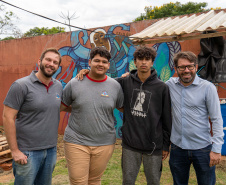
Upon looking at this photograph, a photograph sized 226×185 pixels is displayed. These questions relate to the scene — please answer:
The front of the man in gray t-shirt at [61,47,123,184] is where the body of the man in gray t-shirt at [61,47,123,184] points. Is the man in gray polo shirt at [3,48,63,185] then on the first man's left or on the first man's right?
on the first man's right

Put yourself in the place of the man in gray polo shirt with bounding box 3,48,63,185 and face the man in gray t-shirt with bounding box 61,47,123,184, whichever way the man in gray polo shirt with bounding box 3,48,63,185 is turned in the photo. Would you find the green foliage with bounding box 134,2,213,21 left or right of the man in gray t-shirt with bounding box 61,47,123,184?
left

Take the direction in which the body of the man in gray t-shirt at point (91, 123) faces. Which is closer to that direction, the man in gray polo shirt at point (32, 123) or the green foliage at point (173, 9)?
the man in gray polo shirt

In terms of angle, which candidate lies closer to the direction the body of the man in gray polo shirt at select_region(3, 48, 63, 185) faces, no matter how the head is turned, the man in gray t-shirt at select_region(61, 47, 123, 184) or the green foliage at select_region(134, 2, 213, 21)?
the man in gray t-shirt

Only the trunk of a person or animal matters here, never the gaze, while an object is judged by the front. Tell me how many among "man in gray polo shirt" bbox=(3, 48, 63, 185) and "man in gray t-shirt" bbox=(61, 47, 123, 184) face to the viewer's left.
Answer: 0

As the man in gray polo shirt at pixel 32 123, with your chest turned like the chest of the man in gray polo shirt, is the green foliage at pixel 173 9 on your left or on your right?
on your left

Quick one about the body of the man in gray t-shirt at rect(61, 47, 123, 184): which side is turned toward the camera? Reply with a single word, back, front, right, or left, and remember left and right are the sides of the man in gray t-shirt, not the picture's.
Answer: front

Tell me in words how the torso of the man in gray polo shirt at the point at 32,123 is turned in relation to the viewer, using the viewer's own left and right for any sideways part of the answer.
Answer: facing the viewer and to the right of the viewer

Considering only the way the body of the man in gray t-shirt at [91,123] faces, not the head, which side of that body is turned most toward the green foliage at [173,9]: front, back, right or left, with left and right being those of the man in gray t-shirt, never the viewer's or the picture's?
back
